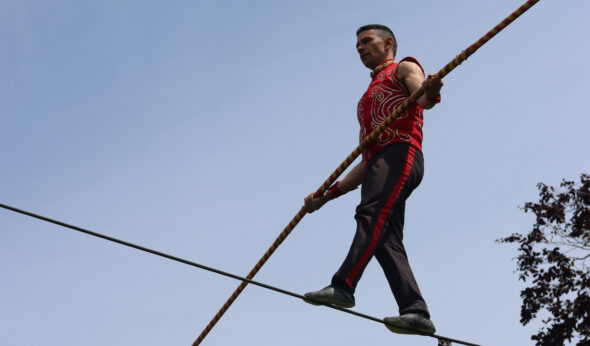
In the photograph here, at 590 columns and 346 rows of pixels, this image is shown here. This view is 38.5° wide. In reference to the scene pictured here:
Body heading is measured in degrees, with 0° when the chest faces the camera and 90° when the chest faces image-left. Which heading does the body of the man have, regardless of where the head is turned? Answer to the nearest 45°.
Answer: approximately 45°
